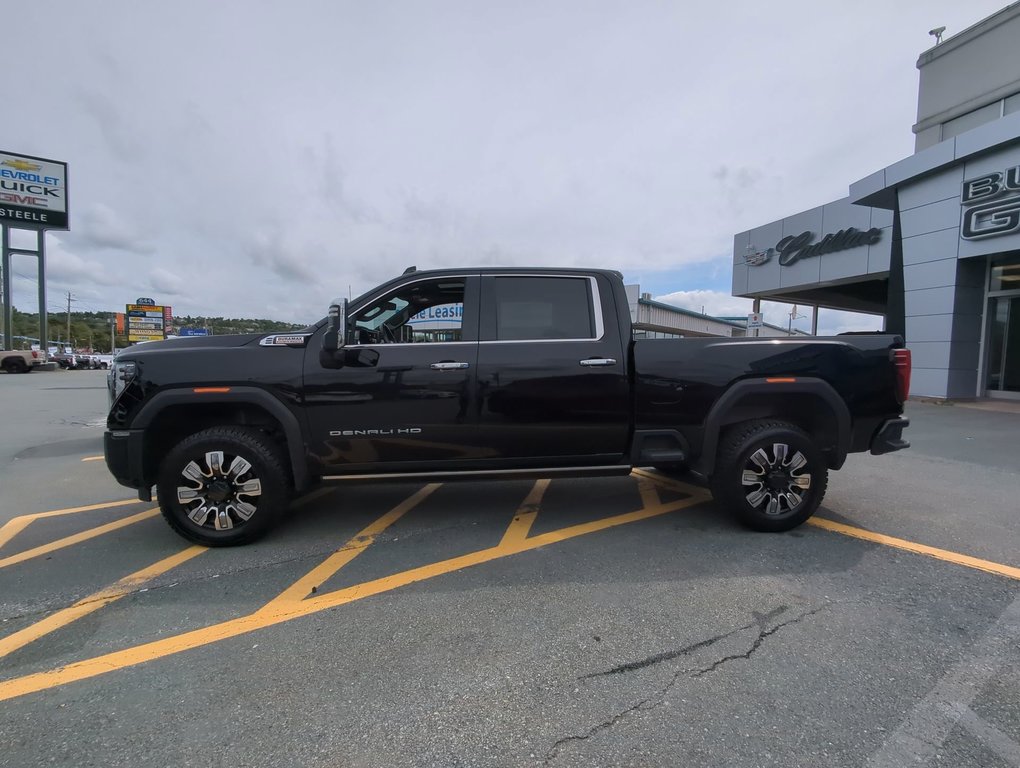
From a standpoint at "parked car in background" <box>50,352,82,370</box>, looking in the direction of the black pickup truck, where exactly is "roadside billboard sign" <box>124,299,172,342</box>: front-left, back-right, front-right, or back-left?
back-left

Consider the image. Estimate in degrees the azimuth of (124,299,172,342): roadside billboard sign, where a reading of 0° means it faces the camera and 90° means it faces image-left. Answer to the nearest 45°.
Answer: approximately 0°

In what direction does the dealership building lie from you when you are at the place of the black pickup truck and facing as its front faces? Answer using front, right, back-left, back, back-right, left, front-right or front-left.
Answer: back-right

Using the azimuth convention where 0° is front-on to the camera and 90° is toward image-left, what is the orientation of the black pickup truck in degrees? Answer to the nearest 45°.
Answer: approximately 90°

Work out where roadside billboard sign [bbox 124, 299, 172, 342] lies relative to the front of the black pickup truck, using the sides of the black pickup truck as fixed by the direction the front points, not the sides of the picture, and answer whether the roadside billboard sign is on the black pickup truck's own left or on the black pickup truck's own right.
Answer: on the black pickup truck's own right

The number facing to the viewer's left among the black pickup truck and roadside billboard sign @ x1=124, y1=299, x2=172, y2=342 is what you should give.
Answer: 1

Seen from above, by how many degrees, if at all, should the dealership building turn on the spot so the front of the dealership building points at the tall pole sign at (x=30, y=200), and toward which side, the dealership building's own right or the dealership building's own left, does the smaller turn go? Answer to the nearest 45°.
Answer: approximately 45° to the dealership building's own right
